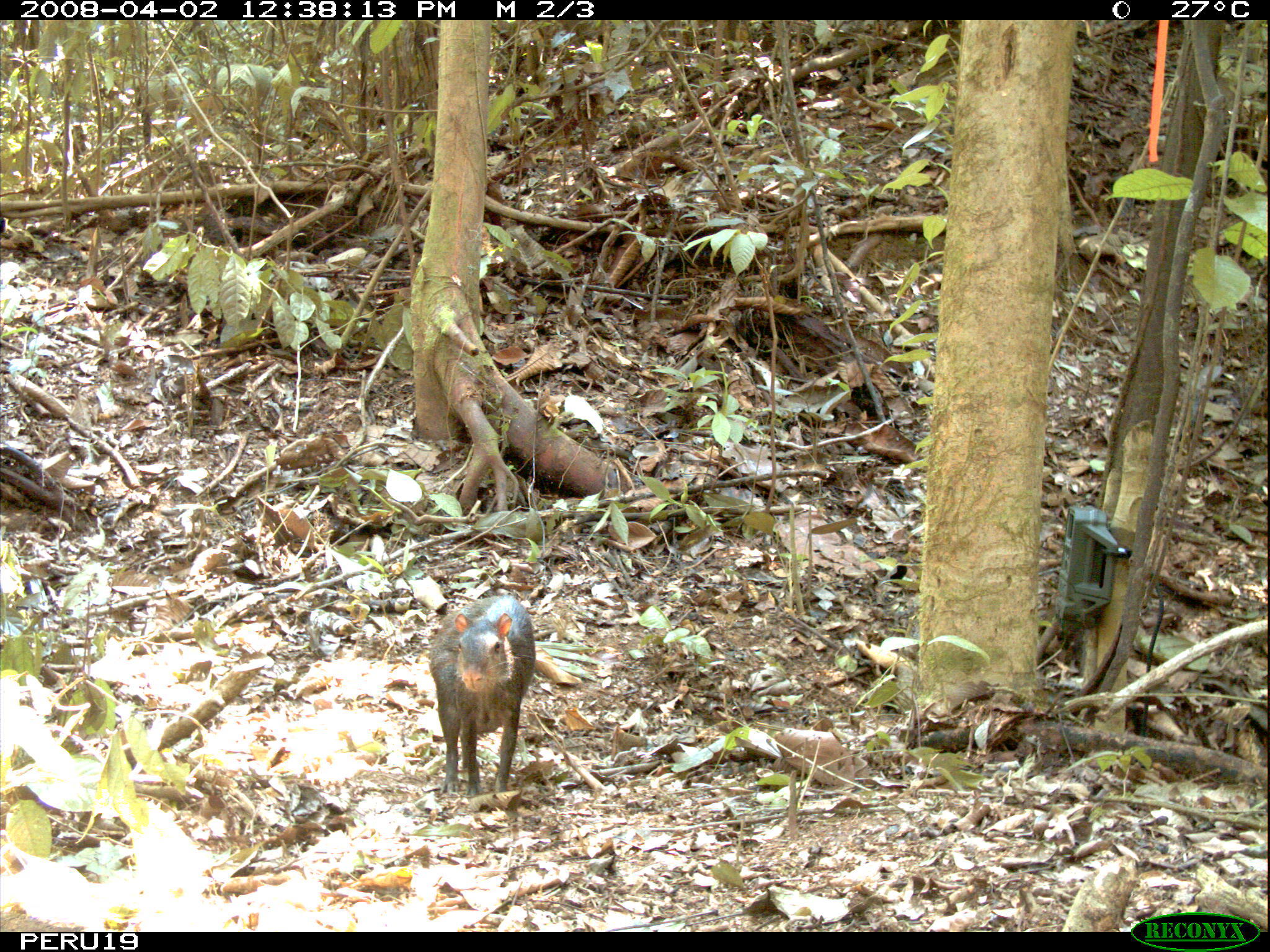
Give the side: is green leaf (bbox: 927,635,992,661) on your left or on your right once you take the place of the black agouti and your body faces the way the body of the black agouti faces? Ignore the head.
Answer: on your left

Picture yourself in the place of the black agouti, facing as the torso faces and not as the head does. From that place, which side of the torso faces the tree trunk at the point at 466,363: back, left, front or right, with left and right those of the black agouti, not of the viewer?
back

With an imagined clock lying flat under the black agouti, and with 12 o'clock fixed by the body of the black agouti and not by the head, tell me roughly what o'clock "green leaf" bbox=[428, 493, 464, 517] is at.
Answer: The green leaf is roughly at 6 o'clock from the black agouti.

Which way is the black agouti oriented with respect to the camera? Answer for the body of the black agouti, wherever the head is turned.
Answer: toward the camera

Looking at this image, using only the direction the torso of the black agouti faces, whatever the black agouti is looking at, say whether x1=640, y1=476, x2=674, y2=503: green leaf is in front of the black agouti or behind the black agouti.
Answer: behind

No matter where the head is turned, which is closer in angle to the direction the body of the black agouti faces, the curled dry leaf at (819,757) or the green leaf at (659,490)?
the curled dry leaf
